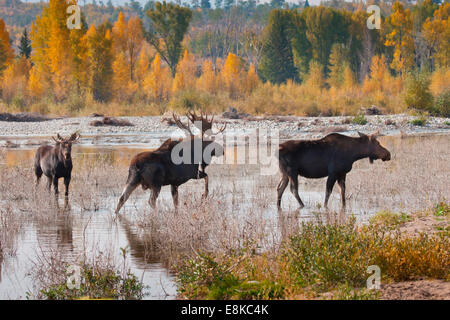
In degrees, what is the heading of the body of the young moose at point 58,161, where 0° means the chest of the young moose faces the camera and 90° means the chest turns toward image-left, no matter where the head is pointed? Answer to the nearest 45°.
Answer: approximately 315°

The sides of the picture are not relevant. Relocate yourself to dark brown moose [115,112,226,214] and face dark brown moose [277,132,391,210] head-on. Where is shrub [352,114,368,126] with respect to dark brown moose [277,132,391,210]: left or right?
left

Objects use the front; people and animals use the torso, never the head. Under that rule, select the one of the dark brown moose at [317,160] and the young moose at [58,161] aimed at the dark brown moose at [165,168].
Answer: the young moose

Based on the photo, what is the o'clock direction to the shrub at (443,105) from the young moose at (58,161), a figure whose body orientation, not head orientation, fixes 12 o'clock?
The shrub is roughly at 9 o'clock from the young moose.

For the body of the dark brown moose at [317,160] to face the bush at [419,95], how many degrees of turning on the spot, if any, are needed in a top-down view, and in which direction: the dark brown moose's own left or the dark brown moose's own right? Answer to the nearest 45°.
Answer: approximately 90° to the dark brown moose's own left

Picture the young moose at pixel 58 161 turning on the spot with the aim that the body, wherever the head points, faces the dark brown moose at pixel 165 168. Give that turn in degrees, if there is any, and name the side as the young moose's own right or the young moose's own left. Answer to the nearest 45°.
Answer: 0° — it already faces it

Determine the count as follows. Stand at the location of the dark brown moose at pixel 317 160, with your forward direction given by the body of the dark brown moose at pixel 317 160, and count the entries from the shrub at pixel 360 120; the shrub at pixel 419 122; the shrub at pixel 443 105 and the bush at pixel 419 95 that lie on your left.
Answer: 4

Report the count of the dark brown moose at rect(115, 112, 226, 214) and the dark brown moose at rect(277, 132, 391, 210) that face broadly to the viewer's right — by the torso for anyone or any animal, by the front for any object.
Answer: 2

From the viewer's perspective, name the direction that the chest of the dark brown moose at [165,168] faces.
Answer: to the viewer's right

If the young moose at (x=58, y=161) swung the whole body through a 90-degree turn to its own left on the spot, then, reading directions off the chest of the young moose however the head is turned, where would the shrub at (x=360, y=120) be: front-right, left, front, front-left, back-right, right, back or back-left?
front

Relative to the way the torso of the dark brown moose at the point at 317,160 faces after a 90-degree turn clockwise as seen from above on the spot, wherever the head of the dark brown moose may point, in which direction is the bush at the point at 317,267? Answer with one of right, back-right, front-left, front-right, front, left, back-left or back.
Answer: front

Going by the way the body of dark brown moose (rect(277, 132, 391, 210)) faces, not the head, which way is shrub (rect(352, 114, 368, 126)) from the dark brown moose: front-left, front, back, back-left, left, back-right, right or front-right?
left

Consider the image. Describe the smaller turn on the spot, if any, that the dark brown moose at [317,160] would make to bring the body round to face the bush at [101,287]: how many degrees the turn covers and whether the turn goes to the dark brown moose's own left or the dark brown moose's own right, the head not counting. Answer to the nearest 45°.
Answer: approximately 90° to the dark brown moose's own right

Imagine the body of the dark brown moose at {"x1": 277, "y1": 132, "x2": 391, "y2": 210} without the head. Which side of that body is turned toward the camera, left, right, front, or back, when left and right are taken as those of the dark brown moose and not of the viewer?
right
